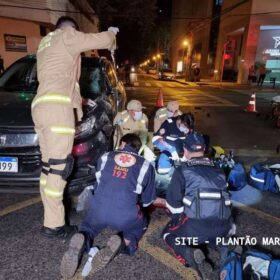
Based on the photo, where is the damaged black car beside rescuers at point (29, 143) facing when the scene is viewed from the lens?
facing the viewer and to the left of the viewer

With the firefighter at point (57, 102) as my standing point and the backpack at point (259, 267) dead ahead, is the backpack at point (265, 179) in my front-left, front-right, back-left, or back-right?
front-left

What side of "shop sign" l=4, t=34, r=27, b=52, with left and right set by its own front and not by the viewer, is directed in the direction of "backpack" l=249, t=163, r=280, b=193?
front

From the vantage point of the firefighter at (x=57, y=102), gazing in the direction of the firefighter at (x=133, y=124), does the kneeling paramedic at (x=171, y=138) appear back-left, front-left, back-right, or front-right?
front-right

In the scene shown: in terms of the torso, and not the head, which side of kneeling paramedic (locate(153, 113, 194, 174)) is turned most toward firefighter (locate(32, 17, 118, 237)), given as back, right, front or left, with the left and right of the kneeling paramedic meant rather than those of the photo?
right

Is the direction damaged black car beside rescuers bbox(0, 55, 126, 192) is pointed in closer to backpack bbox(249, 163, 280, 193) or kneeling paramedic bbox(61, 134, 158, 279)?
the kneeling paramedic

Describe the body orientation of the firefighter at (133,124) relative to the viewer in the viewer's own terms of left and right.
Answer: facing the viewer and to the right of the viewer

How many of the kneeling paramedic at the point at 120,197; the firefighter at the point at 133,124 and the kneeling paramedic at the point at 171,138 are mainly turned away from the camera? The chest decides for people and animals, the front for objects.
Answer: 1

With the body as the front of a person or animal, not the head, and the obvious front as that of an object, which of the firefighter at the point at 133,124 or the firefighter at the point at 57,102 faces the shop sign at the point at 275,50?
the firefighter at the point at 57,102

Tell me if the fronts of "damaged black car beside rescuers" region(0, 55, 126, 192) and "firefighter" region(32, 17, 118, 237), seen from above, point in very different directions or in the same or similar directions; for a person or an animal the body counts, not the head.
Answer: very different directions

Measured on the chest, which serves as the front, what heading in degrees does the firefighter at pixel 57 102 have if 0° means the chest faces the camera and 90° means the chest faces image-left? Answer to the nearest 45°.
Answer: approximately 225°

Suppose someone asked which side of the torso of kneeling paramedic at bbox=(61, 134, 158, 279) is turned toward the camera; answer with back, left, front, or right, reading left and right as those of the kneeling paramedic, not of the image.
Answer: back

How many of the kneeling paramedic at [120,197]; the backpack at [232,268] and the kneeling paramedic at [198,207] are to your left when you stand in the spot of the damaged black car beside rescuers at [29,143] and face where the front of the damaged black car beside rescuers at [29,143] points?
3

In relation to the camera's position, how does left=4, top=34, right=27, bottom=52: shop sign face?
facing the viewer

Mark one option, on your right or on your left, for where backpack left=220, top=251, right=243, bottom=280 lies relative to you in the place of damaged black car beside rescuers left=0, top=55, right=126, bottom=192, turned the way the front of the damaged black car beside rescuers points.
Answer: on your left
